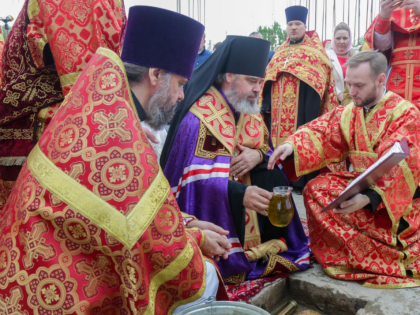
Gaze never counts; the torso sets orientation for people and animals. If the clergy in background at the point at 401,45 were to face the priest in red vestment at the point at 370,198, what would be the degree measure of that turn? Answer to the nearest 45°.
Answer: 0° — it already faces them

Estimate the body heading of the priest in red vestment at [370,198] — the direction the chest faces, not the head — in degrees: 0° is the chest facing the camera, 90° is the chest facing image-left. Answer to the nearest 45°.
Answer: approximately 45°

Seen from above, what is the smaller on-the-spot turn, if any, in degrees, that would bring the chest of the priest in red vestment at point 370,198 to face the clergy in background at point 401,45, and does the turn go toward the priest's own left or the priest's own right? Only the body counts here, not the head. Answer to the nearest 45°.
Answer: approximately 135° to the priest's own right

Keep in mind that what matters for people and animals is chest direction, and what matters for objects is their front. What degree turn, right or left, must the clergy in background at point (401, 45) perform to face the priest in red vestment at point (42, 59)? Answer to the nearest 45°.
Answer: approximately 45° to its right

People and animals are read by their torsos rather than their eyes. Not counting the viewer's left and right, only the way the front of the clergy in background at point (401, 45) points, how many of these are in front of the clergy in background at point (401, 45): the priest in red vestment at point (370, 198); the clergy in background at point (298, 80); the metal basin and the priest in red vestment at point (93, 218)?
3

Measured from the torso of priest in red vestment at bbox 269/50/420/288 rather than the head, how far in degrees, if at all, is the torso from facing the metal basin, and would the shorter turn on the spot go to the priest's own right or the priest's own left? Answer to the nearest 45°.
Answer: approximately 45° to the priest's own left
